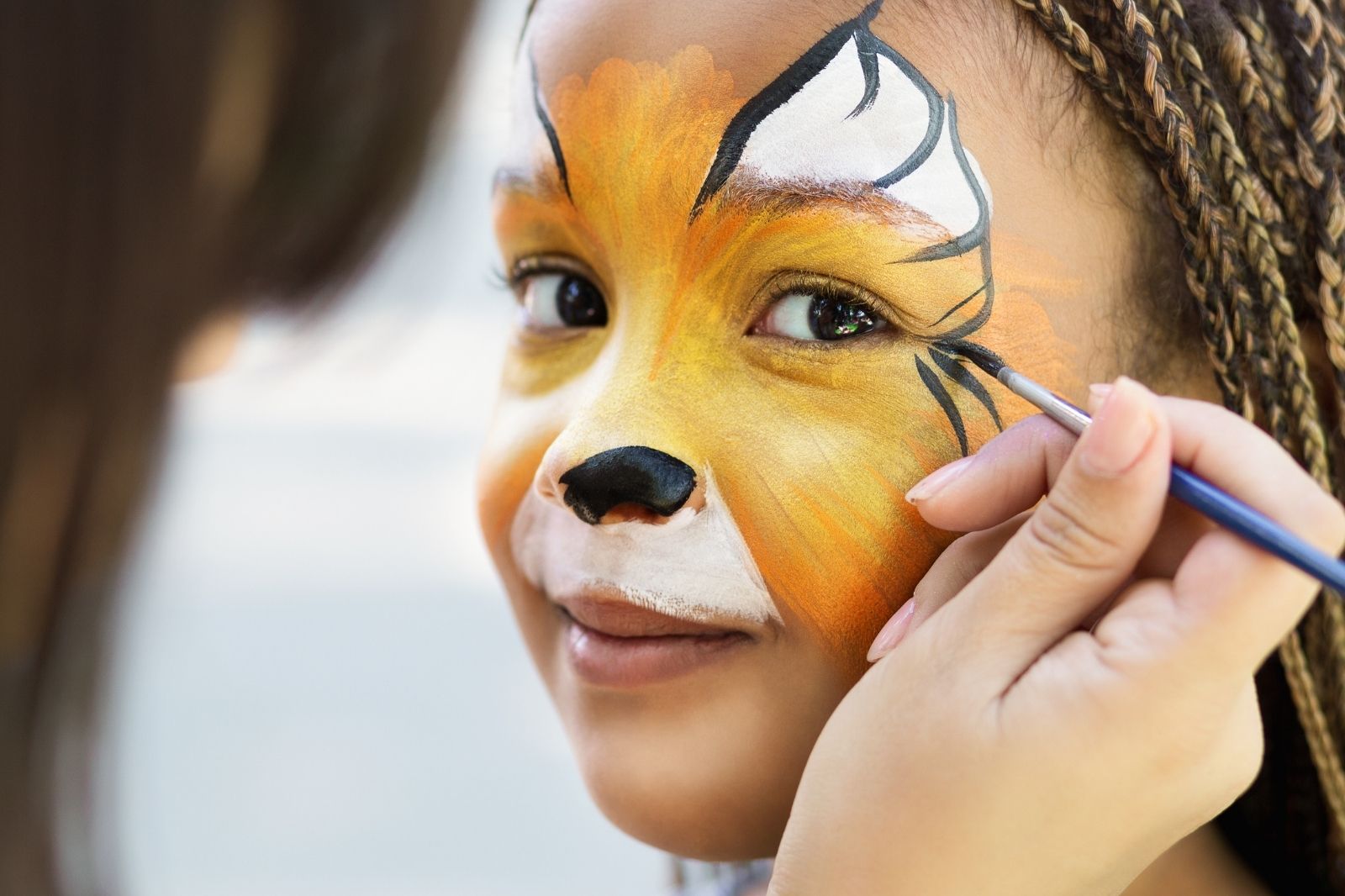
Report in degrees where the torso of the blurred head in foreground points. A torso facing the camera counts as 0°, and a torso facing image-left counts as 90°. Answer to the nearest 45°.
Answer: approximately 225°

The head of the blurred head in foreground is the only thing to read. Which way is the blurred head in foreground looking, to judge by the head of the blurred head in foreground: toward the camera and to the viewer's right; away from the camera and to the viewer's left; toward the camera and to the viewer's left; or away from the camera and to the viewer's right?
away from the camera and to the viewer's right
